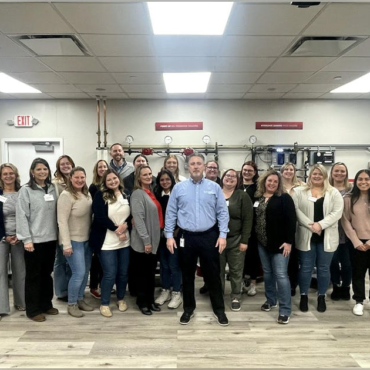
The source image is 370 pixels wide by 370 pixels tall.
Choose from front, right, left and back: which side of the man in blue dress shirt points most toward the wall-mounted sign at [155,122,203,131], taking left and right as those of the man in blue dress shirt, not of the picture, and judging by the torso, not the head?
back

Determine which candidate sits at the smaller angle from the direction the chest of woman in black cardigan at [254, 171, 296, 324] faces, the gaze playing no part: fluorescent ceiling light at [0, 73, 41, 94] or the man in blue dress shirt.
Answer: the man in blue dress shirt

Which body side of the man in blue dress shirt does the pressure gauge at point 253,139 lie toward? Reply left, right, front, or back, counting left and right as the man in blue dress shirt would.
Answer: back

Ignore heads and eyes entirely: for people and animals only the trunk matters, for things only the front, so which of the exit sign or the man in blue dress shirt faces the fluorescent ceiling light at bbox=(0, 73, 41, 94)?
the exit sign

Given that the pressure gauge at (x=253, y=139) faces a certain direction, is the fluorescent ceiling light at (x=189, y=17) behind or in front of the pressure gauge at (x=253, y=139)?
in front

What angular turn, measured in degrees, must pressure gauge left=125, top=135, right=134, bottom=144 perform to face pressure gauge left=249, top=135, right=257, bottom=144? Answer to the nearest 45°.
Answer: approximately 90° to its left

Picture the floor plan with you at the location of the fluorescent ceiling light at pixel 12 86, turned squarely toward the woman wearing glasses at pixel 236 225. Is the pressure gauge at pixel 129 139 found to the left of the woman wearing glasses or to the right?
left

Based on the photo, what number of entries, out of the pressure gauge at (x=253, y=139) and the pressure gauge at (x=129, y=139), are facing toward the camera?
2

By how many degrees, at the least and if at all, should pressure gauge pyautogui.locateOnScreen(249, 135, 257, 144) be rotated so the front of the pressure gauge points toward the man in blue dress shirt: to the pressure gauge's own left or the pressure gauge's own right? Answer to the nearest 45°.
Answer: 0° — it already faces them

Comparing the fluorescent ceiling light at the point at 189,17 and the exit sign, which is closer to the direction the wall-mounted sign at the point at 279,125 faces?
the fluorescent ceiling light

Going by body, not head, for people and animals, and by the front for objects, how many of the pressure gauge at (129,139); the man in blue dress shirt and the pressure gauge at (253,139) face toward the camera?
3

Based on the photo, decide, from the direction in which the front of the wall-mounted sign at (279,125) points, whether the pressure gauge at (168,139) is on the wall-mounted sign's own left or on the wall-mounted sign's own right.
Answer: on the wall-mounted sign's own right

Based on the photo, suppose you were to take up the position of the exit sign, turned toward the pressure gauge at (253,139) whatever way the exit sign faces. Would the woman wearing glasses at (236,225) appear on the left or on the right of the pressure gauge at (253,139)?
right

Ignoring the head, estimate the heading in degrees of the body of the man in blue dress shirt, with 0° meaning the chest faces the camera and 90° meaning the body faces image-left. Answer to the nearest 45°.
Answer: approximately 0°
